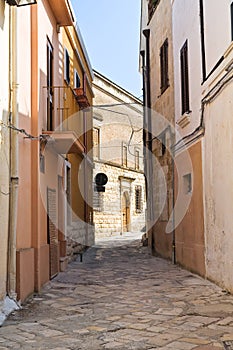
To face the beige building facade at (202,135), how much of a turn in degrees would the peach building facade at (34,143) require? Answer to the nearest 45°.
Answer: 0° — it already faces it

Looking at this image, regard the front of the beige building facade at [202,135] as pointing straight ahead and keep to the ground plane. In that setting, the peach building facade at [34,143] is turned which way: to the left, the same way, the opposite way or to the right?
the opposite way

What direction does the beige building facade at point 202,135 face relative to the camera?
to the viewer's left

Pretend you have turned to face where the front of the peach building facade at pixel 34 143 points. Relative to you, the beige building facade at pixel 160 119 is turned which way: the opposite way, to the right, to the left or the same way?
the opposite way

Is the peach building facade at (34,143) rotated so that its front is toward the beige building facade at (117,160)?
no

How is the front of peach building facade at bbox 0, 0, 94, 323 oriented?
to the viewer's right

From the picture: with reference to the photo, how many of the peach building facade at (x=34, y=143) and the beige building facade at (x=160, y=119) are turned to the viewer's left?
1

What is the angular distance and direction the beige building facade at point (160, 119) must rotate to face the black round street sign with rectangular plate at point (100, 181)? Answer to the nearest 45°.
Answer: approximately 90° to its right

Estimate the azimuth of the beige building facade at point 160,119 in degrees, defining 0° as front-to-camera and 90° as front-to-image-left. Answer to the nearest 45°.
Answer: approximately 90°

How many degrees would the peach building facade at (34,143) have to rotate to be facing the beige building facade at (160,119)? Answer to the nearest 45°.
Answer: approximately 45° to its left

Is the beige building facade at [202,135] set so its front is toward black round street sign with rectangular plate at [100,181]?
no

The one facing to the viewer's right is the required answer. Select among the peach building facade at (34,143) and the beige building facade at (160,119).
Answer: the peach building facade at (34,143)
